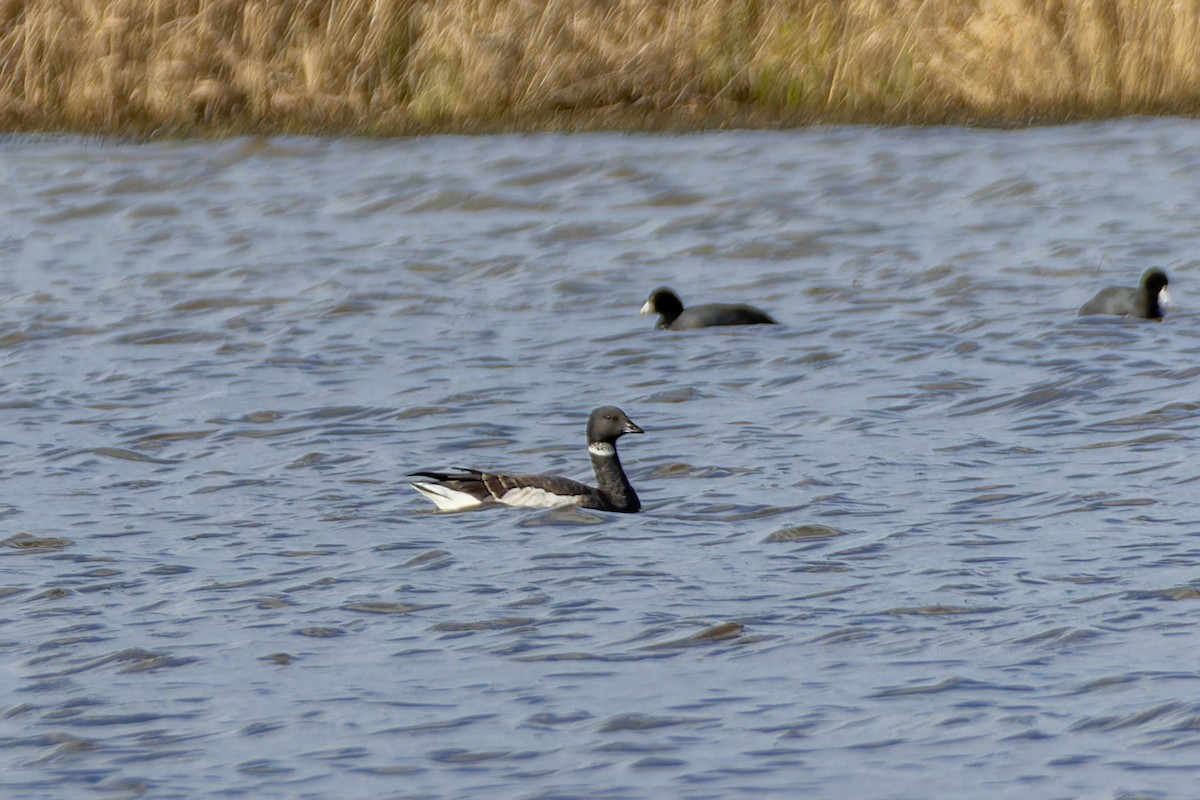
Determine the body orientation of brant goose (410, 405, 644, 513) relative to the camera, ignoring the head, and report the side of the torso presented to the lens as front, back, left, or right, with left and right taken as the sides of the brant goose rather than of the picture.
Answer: right

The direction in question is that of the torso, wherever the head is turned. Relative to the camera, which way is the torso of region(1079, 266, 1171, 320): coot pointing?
to the viewer's right

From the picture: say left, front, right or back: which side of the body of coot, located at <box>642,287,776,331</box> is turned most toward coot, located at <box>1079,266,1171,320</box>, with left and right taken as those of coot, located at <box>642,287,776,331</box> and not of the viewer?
back

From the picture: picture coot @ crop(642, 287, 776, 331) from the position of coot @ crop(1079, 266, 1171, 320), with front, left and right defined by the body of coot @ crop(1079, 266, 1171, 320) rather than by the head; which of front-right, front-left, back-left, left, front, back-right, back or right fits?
back

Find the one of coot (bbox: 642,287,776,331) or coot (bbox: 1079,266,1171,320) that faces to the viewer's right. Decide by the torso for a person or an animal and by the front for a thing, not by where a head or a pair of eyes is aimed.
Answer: coot (bbox: 1079,266,1171,320)

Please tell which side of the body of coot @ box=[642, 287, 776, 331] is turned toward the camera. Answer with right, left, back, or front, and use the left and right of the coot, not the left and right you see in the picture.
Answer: left

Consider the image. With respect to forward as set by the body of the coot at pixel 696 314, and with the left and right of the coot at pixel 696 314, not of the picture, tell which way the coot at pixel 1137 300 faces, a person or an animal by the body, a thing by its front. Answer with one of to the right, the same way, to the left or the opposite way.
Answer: the opposite way
